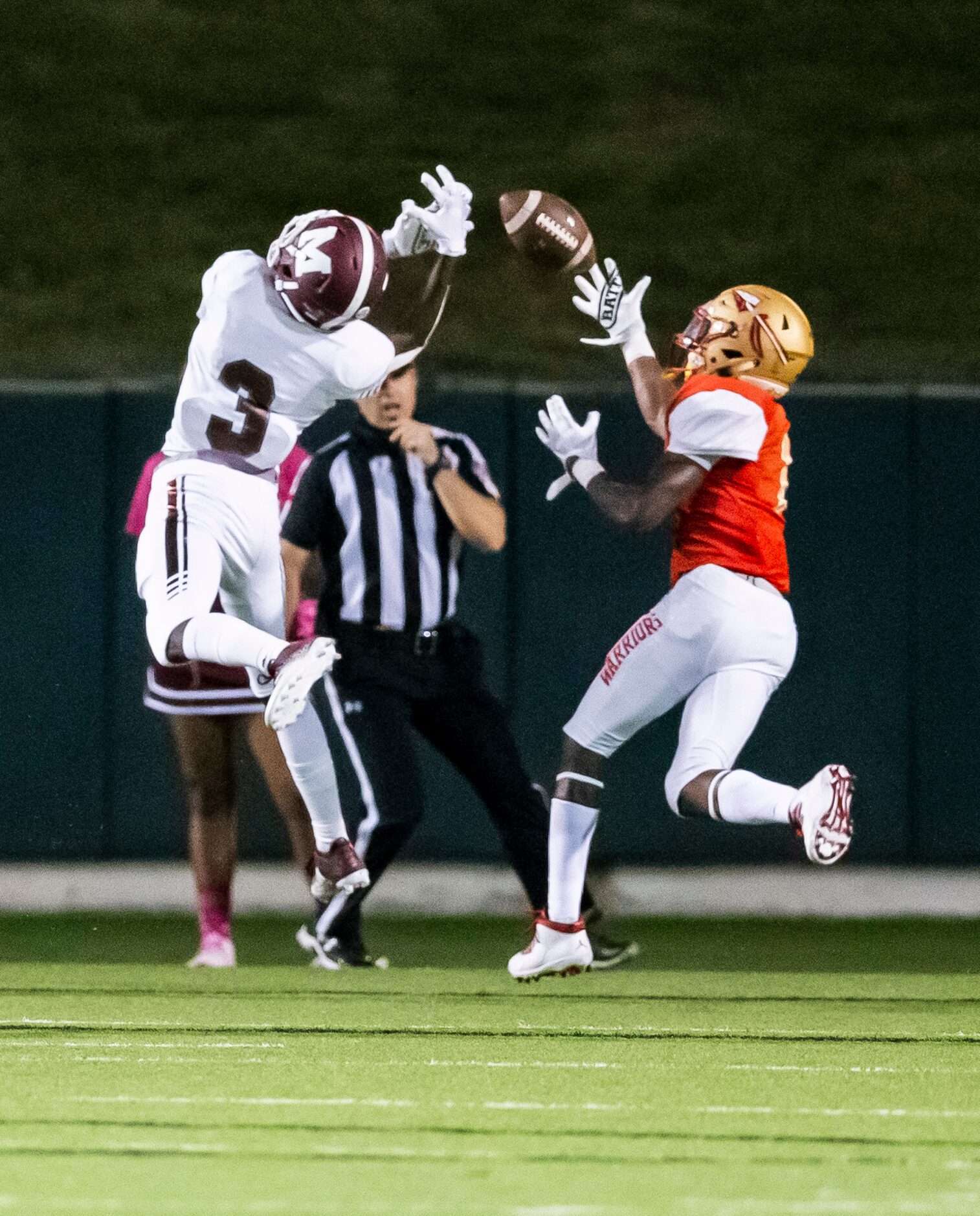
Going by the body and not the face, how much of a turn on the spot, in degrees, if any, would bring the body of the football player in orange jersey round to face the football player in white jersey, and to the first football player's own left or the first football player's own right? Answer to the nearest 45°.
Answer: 0° — they already face them

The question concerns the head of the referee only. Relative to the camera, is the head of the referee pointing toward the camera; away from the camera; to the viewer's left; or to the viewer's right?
toward the camera

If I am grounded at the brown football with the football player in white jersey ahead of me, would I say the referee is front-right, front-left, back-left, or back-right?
front-right

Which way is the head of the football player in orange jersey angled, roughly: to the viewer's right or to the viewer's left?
to the viewer's left

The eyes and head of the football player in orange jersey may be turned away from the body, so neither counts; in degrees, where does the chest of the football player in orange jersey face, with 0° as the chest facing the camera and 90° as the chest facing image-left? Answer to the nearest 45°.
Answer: approximately 90°
